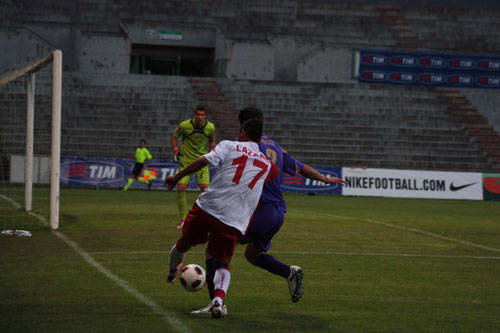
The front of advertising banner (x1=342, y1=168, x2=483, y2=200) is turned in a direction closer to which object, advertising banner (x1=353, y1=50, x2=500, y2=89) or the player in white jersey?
the player in white jersey

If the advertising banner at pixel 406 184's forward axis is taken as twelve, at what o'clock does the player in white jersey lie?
The player in white jersey is roughly at 12 o'clock from the advertising banner.

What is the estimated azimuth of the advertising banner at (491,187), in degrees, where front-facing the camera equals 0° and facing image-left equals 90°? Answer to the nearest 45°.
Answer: approximately 0°

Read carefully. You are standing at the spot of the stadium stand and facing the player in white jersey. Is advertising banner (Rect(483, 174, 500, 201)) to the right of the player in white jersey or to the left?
left
